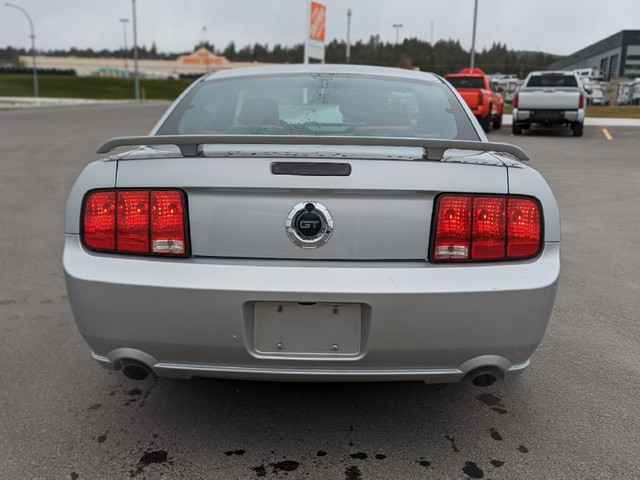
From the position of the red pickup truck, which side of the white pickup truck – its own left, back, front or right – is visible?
left

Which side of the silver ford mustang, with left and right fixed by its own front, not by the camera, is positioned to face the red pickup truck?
front

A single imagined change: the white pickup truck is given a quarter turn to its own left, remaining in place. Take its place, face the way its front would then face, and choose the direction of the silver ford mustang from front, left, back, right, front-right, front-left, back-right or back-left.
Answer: left

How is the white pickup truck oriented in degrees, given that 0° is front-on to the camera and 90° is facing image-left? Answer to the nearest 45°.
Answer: approximately 180°

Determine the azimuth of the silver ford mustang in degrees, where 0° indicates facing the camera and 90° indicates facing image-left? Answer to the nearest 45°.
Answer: approximately 180°
